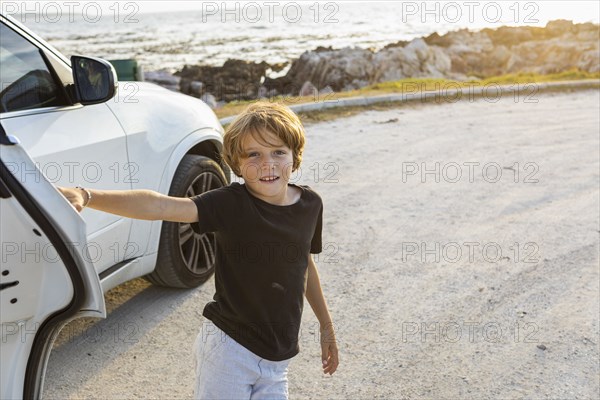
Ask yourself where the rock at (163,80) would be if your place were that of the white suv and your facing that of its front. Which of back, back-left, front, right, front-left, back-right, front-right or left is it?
front-left

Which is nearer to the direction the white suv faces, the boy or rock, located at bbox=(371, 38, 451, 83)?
the rock

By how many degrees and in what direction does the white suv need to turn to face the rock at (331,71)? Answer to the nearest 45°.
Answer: approximately 45° to its left

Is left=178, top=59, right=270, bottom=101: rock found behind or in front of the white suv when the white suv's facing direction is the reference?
in front

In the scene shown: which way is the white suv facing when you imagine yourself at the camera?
facing away from the viewer and to the right of the viewer

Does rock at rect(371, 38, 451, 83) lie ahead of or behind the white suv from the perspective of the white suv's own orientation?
ahead
